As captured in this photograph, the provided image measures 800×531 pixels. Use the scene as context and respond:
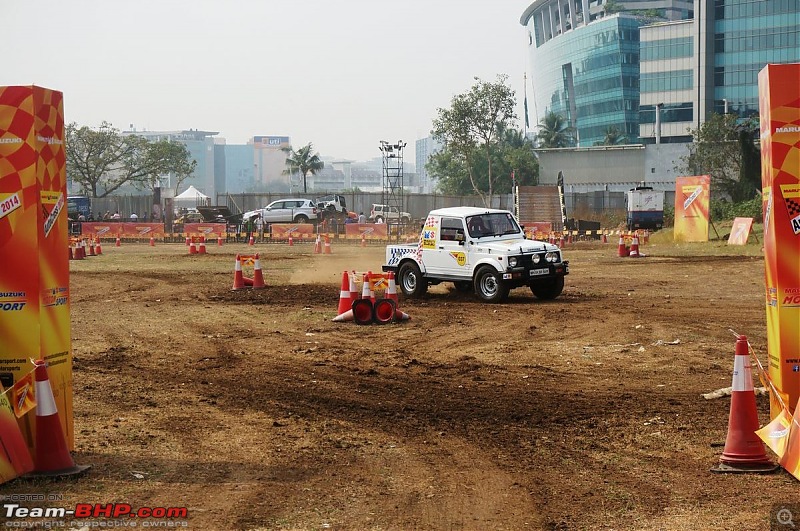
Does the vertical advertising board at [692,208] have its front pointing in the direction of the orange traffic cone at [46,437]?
yes

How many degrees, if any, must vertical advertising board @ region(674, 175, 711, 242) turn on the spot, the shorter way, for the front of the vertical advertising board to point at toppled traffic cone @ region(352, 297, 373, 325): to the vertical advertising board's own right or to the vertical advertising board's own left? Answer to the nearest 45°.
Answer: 0° — it already faces it

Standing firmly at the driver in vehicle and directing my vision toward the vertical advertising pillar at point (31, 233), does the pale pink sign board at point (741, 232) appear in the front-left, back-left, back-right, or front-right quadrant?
back-left

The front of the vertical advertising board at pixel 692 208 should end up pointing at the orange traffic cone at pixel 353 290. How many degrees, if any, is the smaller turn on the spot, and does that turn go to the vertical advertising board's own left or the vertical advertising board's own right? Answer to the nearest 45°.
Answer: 0° — it already faces it

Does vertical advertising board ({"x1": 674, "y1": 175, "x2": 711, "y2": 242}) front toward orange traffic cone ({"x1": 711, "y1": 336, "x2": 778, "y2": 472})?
yes

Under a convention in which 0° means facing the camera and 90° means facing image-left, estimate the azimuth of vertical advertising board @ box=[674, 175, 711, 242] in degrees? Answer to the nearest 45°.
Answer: approximately 0°

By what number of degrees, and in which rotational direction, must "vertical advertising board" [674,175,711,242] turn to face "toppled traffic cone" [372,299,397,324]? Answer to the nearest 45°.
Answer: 0° — it already faces it
